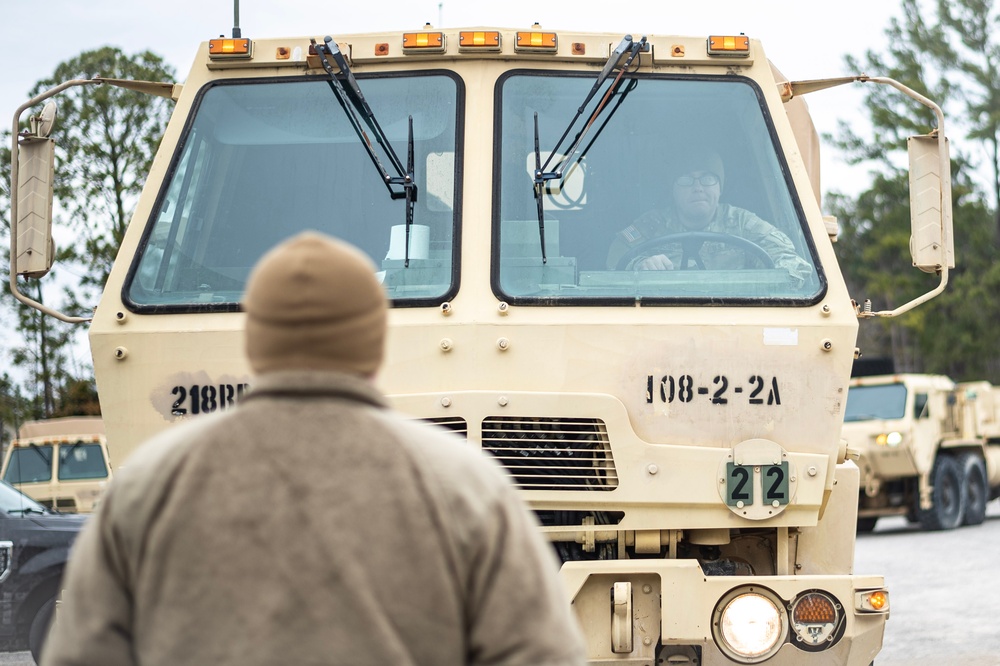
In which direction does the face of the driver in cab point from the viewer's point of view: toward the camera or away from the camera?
toward the camera

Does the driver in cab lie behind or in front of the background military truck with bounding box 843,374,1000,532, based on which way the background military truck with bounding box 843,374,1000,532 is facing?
in front

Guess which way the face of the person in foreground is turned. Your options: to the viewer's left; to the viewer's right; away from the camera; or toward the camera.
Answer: away from the camera

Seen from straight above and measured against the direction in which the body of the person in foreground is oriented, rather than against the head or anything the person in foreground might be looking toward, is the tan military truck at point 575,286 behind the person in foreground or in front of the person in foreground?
in front

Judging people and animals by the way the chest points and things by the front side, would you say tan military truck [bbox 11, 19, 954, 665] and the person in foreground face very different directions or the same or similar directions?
very different directions

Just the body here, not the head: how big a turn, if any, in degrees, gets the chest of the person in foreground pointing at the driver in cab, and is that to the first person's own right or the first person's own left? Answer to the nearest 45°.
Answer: approximately 45° to the first person's own right

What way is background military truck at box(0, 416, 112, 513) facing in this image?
toward the camera

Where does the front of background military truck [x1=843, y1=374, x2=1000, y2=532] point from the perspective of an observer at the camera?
facing the viewer and to the left of the viewer

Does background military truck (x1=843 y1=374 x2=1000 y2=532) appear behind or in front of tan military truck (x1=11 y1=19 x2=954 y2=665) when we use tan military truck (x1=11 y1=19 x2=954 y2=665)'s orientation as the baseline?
behind

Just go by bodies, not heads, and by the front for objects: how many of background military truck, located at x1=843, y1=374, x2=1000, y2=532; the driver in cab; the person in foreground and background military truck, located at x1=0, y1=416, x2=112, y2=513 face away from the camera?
1

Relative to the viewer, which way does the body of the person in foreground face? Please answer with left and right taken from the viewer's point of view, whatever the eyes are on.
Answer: facing away from the viewer

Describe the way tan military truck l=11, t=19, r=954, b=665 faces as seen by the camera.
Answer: facing the viewer

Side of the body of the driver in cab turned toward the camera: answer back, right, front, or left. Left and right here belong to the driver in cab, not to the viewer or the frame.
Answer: front

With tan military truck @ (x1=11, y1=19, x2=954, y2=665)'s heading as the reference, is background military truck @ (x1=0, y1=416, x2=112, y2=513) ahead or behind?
behind

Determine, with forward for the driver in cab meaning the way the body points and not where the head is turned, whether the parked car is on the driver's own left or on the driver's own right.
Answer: on the driver's own right

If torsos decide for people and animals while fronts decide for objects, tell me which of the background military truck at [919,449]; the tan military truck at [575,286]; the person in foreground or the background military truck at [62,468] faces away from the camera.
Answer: the person in foreground
